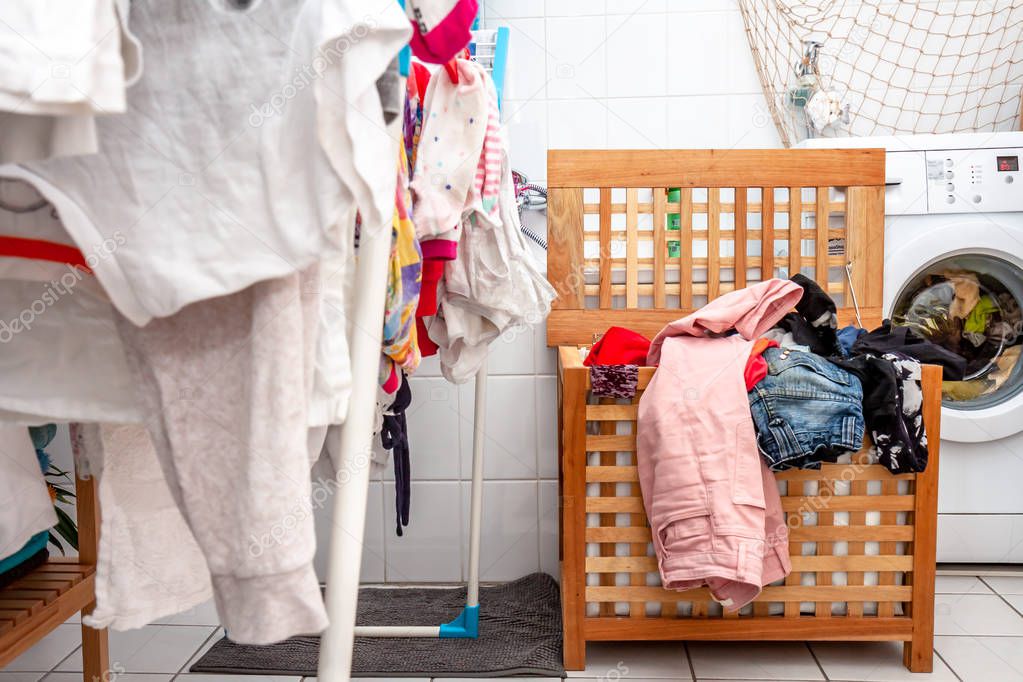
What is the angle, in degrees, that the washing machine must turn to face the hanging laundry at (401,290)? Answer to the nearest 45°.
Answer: approximately 45° to its right

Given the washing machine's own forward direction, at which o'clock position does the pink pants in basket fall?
The pink pants in basket is roughly at 1 o'clock from the washing machine.

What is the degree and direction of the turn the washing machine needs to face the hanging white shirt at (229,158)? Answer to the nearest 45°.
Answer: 0° — it already faces it

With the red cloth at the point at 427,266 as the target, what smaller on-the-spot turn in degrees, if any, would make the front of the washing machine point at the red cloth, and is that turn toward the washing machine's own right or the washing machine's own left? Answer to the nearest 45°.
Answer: approximately 45° to the washing machine's own right

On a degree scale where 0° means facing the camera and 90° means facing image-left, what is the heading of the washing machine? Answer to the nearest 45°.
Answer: approximately 0°

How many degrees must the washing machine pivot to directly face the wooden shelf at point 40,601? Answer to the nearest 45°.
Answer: approximately 45° to its right

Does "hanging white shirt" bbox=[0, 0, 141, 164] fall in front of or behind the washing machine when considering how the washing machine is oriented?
in front

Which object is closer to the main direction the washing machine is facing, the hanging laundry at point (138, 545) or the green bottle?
the hanging laundry

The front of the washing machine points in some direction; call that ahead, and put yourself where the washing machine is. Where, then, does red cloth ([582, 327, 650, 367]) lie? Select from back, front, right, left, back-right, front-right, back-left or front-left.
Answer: front-right

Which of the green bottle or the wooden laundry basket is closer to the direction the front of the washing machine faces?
the wooden laundry basket

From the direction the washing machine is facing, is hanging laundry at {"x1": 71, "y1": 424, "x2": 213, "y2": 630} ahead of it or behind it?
ahead
